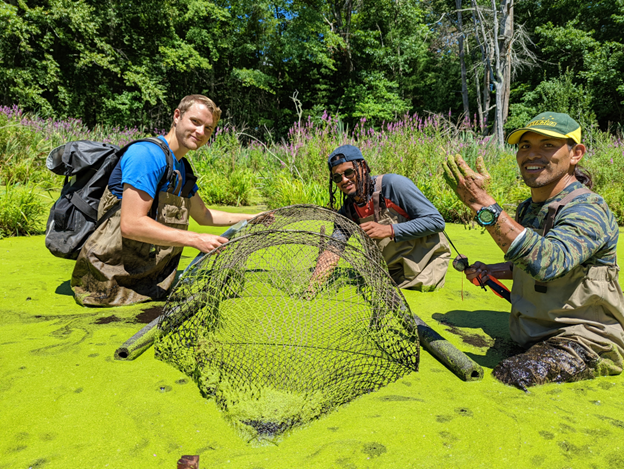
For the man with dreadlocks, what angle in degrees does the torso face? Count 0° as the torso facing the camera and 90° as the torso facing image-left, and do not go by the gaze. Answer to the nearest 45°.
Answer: approximately 45°

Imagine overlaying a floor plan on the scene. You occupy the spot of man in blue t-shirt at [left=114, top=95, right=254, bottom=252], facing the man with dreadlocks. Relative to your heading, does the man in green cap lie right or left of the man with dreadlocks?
right

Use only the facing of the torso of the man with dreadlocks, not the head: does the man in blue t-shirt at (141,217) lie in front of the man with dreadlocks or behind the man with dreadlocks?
in front

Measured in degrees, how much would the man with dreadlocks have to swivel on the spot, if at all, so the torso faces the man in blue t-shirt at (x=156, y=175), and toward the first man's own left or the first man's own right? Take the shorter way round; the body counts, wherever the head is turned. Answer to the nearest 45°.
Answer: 0° — they already face them

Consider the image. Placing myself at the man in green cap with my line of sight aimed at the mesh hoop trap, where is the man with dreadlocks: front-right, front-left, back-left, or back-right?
front-right

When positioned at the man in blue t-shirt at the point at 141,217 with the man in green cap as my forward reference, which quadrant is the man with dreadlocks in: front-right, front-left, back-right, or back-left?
front-left

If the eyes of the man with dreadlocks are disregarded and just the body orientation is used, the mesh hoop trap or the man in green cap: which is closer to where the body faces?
the mesh hoop trap

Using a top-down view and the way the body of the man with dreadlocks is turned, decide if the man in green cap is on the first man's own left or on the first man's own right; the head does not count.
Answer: on the first man's own left
